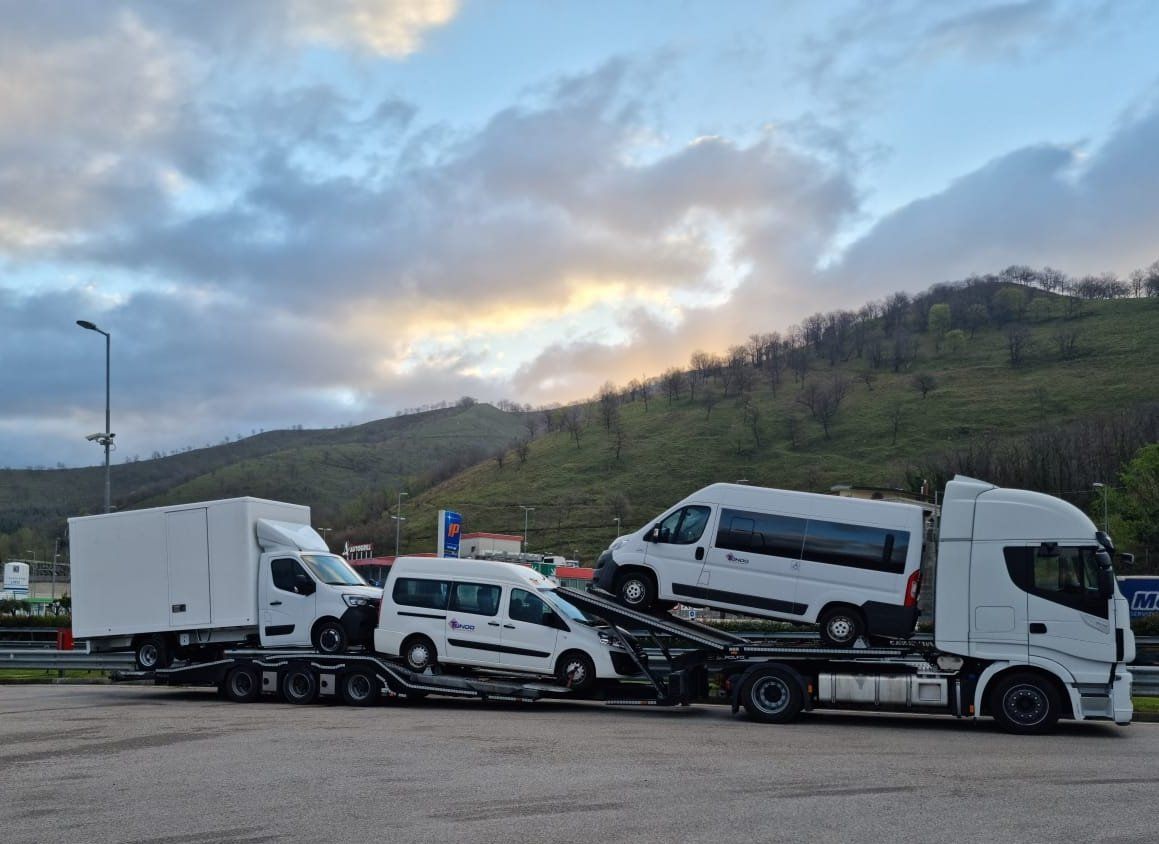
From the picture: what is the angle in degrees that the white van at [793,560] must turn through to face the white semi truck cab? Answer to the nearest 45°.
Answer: approximately 180°

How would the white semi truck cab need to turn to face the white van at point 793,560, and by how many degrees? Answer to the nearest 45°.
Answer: approximately 180°

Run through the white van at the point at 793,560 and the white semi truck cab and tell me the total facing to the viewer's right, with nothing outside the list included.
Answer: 1

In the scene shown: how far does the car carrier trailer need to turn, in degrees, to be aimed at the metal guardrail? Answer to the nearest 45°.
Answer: approximately 135° to its left

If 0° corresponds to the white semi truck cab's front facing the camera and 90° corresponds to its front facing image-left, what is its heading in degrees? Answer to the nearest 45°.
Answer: approximately 270°

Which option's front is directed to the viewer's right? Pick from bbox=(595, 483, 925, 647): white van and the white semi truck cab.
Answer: the white semi truck cab

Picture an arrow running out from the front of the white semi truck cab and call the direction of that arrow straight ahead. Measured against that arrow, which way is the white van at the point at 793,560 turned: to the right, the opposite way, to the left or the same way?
the opposite way

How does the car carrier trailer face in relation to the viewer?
to the viewer's right

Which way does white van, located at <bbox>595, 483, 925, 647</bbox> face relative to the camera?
to the viewer's left
